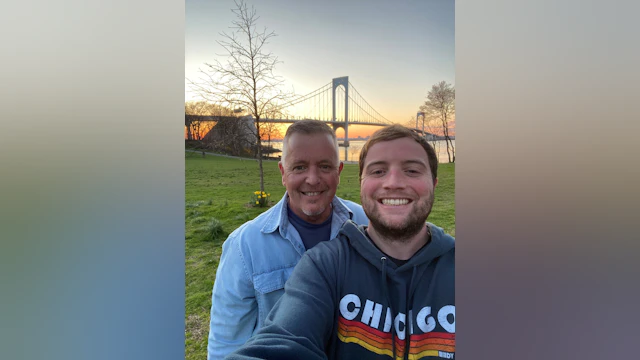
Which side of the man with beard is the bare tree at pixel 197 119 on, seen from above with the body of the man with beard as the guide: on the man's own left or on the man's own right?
on the man's own right

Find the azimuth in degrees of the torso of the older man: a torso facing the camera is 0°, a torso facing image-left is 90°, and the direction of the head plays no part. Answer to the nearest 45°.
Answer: approximately 0°

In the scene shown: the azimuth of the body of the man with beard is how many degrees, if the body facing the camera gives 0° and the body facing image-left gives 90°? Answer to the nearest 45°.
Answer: approximately 0°
